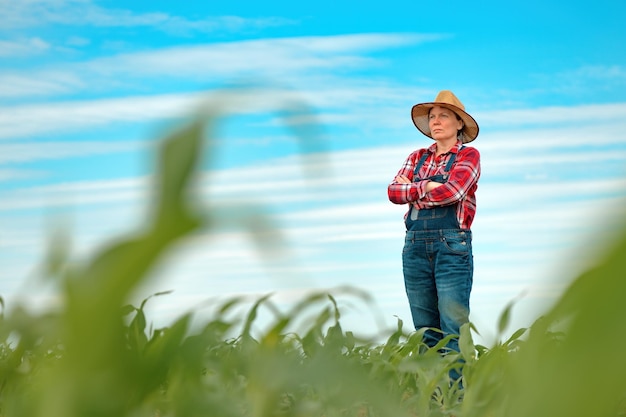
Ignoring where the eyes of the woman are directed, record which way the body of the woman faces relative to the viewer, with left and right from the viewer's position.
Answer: facing the viewer and to the left of the viewer

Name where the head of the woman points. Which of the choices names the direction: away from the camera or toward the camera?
toward the camera
